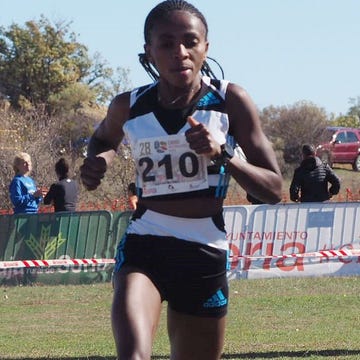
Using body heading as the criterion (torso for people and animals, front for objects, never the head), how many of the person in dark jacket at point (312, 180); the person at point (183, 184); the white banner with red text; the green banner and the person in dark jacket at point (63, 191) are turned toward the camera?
3

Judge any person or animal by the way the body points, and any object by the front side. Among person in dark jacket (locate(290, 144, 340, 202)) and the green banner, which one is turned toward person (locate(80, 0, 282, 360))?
the green banner

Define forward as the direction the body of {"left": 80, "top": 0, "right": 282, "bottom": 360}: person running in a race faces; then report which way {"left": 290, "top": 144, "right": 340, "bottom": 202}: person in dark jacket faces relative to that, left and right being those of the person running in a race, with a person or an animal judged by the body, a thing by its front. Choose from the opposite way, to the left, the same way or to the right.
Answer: the opposite way

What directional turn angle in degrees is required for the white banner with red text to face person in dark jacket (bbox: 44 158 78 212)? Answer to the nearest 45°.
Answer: approximately 90° to its right

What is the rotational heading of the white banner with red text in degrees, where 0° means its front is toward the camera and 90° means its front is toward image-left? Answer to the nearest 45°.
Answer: approximately 0°

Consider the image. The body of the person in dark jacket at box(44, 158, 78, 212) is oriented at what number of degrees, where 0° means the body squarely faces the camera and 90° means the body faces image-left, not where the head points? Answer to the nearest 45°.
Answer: approximately 135°

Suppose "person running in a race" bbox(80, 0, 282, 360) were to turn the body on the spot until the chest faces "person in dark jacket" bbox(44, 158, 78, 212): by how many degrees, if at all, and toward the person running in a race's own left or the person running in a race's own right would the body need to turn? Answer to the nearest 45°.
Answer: approximately 180°

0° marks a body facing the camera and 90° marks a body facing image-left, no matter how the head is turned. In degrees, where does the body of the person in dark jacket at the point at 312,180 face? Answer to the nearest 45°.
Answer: approximately 180°
